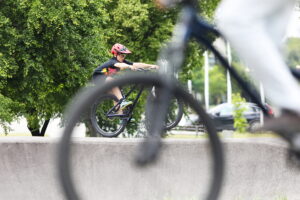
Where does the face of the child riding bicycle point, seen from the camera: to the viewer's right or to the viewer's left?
to the viewer's right

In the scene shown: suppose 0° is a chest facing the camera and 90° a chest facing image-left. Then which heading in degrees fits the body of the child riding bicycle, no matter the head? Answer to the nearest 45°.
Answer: approximately 270°

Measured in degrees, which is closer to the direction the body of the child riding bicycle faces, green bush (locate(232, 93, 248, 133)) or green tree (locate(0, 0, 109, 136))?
the green bush

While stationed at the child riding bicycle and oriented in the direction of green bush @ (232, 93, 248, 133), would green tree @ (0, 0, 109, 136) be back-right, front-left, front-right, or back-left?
back-left
